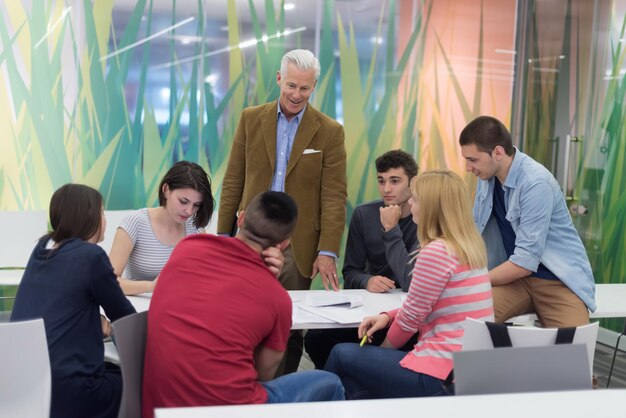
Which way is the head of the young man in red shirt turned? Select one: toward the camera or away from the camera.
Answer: away from the camera

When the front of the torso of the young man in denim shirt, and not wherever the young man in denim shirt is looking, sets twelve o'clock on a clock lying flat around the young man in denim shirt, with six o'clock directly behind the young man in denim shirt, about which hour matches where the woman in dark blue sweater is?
The woman in dark blue sweater is roughly at 12 o'clock from the young man in denim shirt.

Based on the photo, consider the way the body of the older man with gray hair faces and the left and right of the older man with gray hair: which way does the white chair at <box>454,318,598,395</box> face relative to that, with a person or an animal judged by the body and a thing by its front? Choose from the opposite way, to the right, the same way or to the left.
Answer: the opposite way

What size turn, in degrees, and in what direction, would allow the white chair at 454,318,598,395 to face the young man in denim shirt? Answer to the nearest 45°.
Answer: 0° — it already faces them

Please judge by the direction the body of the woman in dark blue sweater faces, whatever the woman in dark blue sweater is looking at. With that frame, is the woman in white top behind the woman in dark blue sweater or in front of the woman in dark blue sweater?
in front

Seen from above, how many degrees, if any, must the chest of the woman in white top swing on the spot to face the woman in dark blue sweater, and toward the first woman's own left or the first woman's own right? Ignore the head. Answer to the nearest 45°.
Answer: approximately 45° to the first woman's own right

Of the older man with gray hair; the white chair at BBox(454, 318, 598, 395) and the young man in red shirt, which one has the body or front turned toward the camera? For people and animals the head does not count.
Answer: the older man with gray hair

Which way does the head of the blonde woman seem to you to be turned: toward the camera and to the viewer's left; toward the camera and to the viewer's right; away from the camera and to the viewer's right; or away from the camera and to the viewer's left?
away from the camera and to the viewer's left

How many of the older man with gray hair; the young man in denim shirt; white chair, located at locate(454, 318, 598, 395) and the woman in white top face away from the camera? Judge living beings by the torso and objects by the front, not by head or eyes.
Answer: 1

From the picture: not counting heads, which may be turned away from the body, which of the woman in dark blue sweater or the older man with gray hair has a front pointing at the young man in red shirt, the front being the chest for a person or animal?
the older man with gray hair

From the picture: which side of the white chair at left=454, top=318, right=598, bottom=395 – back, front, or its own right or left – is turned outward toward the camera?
back

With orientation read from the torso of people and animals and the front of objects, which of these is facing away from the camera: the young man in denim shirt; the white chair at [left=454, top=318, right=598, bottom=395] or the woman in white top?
the white chair

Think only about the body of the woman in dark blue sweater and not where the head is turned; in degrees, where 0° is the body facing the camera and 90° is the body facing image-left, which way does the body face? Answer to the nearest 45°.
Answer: approximately 225°

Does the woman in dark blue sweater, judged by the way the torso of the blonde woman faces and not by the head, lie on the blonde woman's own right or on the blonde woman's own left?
on the blonde woman's own left

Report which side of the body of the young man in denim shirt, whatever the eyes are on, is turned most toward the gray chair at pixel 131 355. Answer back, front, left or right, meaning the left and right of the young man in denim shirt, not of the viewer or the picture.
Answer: front

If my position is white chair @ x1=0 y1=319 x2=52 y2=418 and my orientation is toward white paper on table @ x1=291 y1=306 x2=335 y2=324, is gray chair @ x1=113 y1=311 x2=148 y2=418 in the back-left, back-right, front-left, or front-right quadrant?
front-right

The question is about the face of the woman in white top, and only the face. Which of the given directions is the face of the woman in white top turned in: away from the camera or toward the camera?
toward the camera

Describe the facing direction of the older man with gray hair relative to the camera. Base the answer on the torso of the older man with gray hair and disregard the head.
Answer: toward the camera

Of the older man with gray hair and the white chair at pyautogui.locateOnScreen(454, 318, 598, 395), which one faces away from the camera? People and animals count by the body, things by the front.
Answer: the white chair
